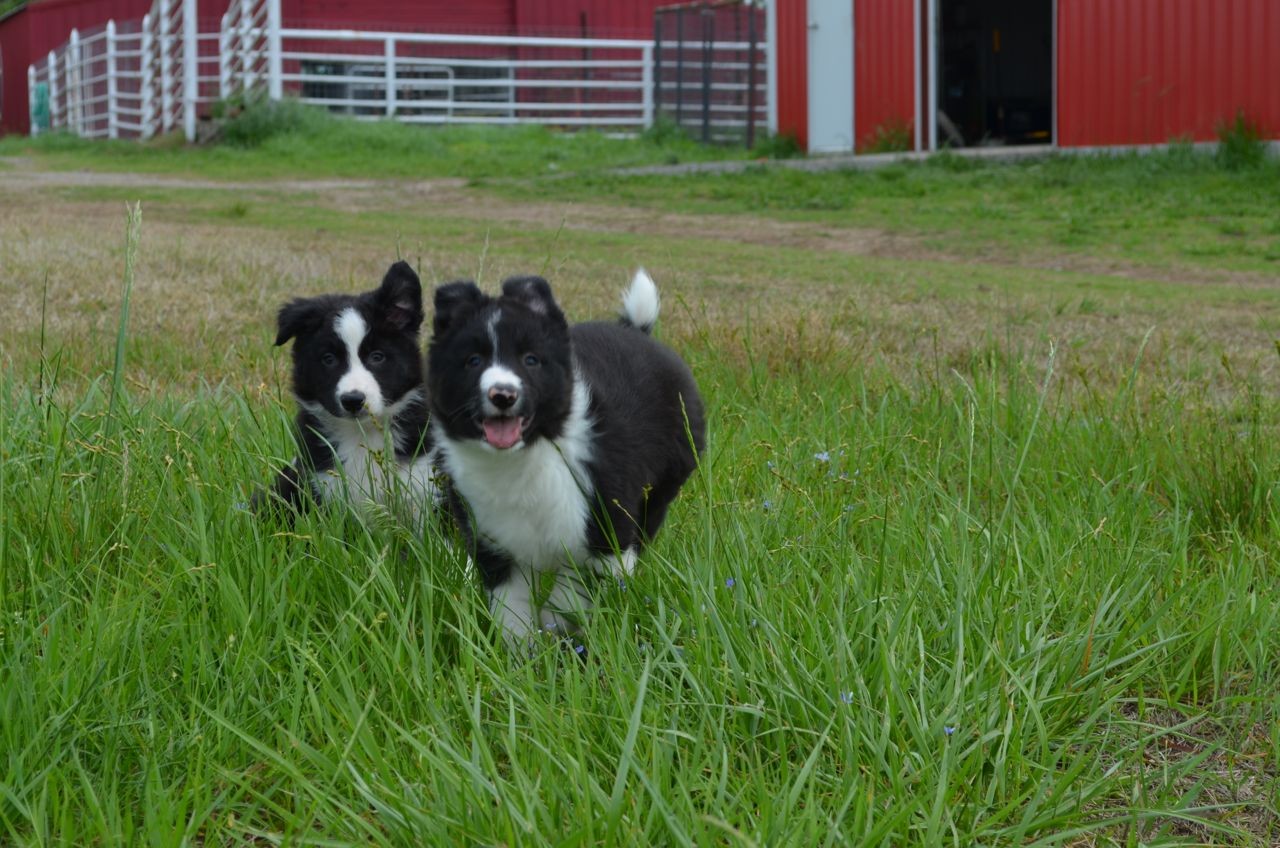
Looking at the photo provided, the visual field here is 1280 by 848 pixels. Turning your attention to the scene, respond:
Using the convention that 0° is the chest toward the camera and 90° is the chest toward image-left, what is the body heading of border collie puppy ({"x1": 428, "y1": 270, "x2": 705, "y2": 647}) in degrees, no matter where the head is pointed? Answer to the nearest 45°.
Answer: approximately 45°

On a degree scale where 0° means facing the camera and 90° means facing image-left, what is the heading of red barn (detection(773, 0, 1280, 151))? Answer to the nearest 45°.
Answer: approximately 0°

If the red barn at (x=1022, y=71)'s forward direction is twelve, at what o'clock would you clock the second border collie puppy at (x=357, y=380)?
The second border collie puppy is roughly at 12 o'clock from the red barn.

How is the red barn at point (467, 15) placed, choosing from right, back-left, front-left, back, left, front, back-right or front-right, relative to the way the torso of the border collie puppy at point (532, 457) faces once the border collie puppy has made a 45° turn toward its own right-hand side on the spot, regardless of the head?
right

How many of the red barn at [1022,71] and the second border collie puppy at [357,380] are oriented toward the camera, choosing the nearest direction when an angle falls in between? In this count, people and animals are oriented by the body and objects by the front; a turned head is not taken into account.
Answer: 2

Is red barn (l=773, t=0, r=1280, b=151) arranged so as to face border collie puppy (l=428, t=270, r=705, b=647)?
yes

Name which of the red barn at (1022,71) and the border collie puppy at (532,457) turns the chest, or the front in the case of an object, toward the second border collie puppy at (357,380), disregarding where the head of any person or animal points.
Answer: the red barn
